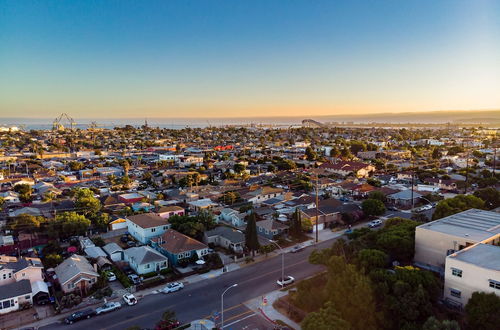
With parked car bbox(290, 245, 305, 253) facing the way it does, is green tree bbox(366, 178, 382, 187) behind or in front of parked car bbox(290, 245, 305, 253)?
behind

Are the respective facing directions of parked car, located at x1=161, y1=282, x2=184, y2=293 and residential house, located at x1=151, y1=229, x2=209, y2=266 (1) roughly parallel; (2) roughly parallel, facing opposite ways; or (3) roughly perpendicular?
roughly perpendicular

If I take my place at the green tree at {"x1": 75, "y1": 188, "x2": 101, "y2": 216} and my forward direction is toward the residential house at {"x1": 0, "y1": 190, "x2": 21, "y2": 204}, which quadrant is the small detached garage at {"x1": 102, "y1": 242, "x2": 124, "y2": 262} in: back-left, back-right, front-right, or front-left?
back-left

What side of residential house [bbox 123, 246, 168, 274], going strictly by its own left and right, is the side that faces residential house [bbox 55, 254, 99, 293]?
right

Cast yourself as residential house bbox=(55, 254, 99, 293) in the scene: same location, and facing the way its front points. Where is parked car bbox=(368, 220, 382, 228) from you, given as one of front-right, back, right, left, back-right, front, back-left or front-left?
front-left

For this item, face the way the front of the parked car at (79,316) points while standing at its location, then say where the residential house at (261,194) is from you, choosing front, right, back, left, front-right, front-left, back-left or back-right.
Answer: back

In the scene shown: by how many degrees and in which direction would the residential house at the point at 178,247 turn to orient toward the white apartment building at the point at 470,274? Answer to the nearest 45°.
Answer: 0° — it already faces it

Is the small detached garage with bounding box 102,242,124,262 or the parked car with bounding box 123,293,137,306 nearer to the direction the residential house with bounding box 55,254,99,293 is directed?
the parked car

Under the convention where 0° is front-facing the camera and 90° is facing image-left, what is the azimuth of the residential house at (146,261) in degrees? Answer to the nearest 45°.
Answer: approximately 315°

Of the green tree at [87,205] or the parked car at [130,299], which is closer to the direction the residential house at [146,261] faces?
the parked car

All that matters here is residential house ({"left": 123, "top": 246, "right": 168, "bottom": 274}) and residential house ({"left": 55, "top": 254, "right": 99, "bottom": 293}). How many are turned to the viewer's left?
0

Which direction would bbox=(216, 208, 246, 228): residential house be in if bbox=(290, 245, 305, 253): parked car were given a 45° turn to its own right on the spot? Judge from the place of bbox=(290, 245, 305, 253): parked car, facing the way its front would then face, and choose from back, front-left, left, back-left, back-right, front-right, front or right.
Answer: front-right

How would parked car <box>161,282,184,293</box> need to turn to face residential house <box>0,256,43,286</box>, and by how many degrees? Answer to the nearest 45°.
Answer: approximately 45° to its right

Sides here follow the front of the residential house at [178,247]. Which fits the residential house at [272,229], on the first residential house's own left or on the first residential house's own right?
on the first residential house's own left

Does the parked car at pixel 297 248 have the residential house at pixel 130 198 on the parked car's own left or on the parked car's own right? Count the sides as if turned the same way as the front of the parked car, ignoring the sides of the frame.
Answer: on the parked car's own right

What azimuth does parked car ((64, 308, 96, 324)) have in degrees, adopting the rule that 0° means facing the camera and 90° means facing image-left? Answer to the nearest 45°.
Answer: approximately 45°

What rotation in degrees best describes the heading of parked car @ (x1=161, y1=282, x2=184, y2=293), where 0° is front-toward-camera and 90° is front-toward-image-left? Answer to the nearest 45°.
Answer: approximately 45°
